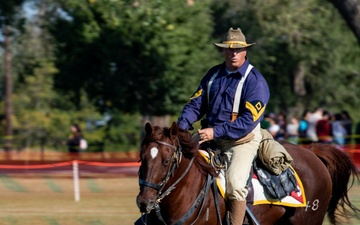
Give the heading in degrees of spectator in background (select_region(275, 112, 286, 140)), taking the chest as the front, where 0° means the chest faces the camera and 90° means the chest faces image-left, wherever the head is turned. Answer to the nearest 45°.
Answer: approximately 0°

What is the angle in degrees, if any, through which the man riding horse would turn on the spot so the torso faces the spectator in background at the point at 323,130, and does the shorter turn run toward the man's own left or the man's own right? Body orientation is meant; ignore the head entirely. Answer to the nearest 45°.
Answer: approximately 135° to the man's own right

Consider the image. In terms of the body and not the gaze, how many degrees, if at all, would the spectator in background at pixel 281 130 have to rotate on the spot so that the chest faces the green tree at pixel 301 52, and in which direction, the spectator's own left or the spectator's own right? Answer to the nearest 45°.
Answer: approximately 180°

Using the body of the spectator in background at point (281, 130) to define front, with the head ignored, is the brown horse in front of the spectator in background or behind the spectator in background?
in front

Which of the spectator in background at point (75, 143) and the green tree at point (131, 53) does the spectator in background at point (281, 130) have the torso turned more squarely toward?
the spectator in background

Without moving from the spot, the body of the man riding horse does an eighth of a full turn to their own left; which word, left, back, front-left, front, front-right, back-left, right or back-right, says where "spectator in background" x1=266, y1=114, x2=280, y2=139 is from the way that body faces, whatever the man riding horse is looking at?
back

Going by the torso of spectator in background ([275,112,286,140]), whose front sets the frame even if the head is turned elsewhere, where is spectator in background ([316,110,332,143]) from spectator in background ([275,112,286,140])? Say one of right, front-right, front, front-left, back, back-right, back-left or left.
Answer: front-left

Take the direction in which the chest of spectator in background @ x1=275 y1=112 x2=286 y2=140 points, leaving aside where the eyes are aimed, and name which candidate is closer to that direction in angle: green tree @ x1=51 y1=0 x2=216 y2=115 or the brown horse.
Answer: the brown horse

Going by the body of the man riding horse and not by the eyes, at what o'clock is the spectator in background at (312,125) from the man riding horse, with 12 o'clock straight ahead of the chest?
The spectator in background is roughly at 5 o'clock from the man riding horse.

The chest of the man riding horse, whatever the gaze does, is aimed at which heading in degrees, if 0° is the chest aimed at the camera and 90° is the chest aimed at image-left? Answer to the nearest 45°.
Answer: approximately 45°

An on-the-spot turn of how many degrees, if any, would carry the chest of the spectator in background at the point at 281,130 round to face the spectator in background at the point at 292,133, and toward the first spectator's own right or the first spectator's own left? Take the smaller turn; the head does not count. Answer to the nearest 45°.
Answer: approximately 135° to the first spectator's own left
